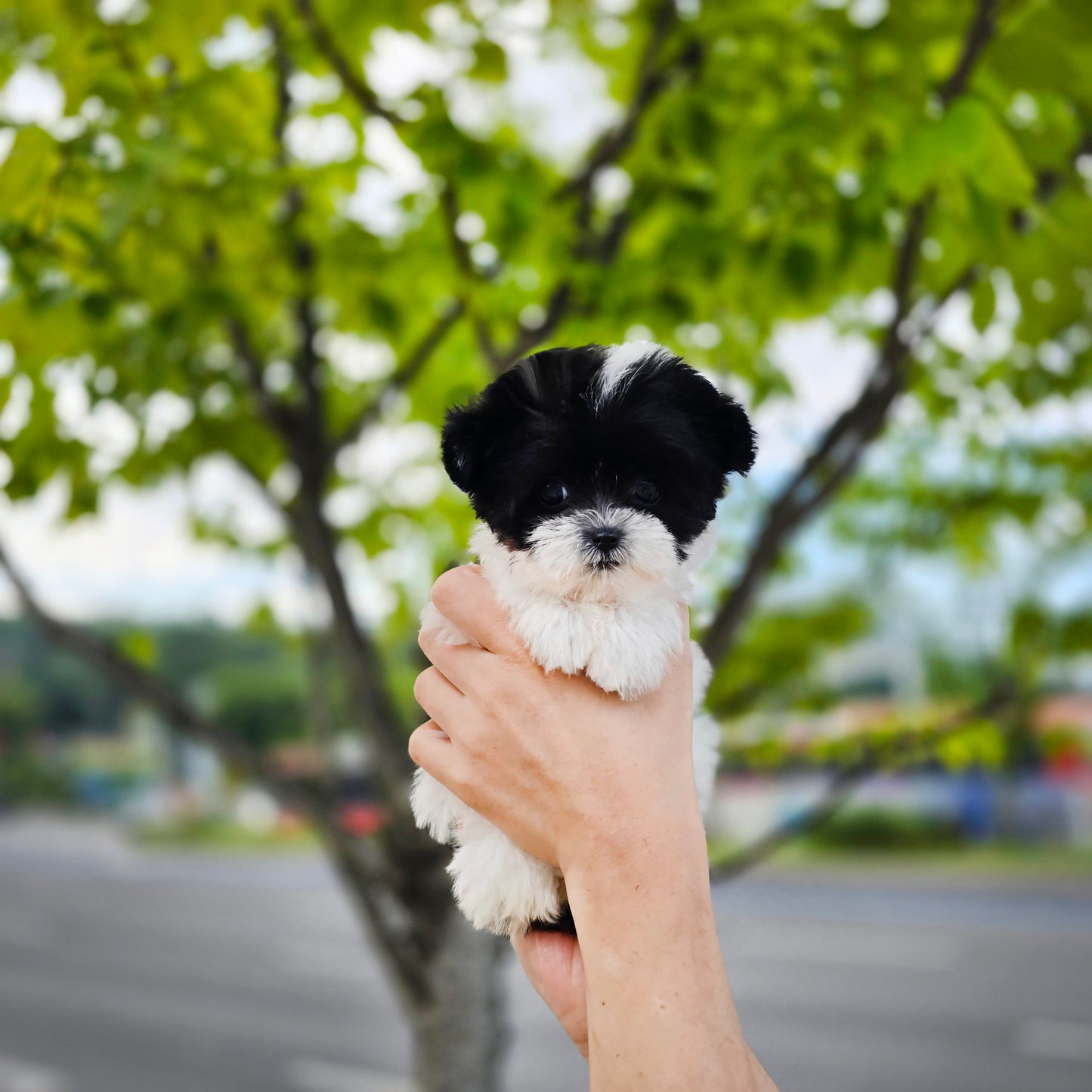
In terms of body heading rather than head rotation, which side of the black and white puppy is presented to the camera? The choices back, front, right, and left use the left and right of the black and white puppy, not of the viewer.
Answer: front
